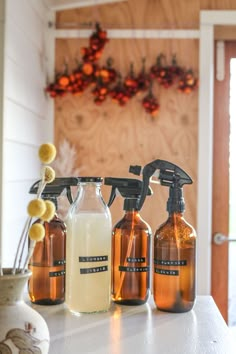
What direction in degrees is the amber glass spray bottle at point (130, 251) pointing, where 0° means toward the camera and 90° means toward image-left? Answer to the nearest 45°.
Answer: approximately 90°
